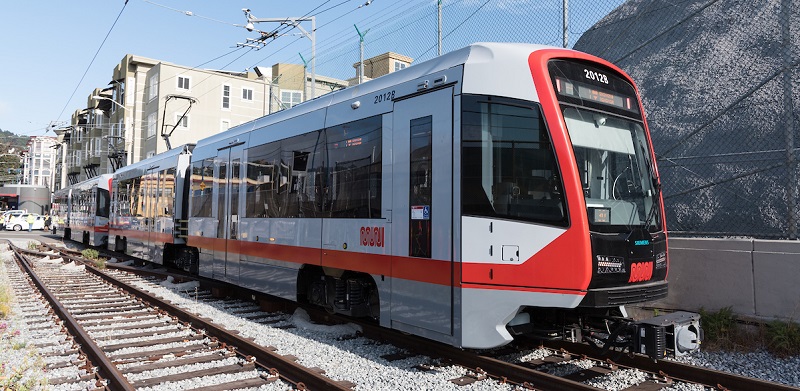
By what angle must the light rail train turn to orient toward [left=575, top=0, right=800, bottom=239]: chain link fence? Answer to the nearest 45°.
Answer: approximately 90° to its left

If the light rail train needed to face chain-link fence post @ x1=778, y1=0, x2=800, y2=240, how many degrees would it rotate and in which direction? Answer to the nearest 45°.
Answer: approximately 45° to its left

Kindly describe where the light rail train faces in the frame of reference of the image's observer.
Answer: facing the viewer and to the right of the viewer

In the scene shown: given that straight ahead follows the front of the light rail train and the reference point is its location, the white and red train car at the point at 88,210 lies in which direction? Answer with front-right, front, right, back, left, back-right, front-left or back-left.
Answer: back

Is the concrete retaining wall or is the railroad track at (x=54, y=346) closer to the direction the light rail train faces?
the concrete retaining wall

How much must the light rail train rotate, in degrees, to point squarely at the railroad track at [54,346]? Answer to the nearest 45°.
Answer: approximately 135° to its right

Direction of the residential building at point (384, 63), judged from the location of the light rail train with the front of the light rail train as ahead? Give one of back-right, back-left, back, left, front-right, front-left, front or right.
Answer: back-left
